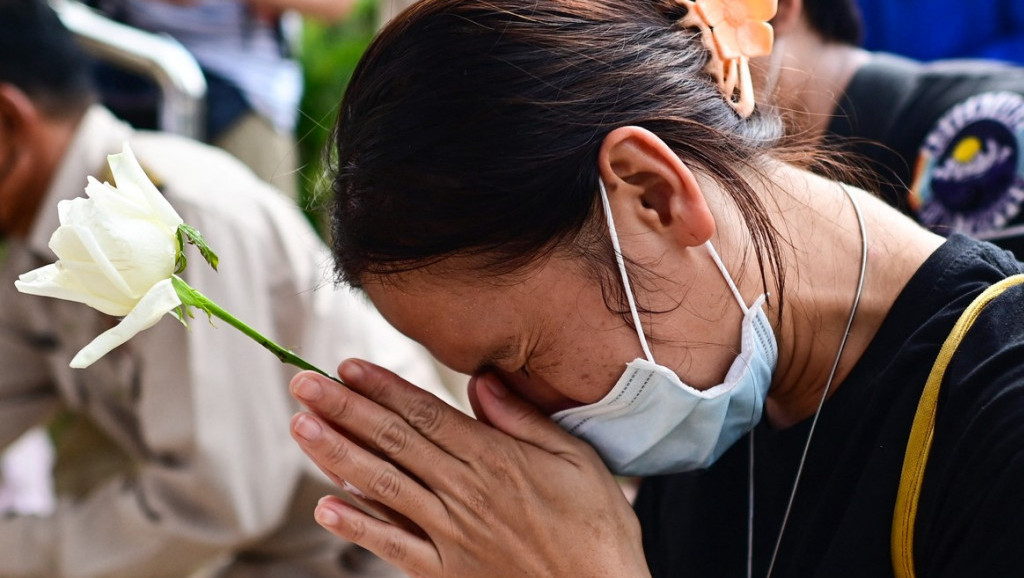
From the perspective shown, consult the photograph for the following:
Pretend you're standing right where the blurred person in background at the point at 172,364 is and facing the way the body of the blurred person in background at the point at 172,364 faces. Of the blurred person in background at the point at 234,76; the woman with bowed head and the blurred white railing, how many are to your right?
2

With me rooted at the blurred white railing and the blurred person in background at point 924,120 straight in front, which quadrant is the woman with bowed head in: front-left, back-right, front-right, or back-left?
front-right

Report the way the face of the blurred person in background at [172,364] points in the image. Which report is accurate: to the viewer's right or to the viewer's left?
to the viewer's left

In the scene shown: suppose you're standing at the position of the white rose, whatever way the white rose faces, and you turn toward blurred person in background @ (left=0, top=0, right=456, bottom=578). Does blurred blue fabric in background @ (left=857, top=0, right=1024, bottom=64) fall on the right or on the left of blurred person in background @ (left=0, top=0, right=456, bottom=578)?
right

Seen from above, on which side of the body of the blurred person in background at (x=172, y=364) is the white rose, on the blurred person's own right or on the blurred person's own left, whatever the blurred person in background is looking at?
on the blurred person's own left

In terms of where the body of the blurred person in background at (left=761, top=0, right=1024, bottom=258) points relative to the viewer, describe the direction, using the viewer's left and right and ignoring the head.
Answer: facing away from the viewer and to the left of the viewer

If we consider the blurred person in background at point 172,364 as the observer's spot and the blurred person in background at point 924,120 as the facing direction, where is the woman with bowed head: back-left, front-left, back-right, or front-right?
front-right

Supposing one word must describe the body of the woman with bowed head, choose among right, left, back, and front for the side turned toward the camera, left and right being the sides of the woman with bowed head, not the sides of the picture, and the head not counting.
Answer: left

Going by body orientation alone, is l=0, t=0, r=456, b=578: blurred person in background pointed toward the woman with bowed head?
no

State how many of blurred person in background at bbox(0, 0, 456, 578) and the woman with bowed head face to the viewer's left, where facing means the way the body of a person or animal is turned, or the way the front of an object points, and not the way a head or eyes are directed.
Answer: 2

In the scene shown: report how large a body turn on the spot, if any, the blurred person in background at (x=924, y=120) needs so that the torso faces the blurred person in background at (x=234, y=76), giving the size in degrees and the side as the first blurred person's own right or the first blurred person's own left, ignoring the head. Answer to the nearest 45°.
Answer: approximately 45° to the first blurred person's own left

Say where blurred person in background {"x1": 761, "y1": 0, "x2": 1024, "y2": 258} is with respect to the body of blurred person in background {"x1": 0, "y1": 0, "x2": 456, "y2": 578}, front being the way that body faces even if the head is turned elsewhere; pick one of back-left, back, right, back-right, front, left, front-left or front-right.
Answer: back
